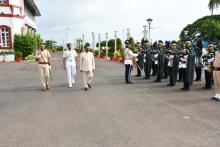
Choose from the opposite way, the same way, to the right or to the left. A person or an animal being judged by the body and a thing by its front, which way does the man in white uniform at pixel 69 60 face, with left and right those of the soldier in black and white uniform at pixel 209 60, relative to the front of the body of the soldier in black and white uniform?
to the left

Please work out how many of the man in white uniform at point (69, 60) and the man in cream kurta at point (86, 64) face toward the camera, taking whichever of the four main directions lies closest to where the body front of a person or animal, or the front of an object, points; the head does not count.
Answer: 2

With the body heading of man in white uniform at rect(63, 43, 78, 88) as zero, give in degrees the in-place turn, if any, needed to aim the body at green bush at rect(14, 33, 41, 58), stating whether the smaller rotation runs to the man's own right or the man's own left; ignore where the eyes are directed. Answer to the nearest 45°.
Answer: approximately 180°

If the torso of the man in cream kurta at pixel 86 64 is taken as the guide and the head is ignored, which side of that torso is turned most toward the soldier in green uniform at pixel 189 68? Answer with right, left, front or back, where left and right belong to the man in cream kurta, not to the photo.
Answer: left

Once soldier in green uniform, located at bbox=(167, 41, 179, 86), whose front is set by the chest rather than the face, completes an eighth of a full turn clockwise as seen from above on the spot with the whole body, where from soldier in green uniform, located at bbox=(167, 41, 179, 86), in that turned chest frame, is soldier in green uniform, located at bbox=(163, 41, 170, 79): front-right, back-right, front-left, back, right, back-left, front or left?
right

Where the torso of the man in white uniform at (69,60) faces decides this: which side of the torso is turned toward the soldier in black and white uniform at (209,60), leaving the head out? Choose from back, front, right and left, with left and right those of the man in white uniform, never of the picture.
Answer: left

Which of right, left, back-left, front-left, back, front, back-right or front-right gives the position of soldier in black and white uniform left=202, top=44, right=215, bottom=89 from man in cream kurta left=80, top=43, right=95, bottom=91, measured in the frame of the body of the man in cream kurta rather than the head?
left

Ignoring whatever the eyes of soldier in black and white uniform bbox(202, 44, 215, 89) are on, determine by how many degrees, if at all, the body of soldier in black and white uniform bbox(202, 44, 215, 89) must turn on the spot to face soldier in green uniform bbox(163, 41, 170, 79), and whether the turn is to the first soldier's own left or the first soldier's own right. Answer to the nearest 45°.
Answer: approximately 90° to the first soldier's own right

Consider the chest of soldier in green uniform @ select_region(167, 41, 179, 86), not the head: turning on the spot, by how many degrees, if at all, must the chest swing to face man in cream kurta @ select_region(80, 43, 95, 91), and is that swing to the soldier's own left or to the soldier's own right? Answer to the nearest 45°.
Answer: approximately 45° to the soldier's own right

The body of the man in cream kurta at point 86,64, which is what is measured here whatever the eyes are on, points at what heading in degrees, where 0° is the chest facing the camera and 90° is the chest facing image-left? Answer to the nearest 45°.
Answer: approximately 0°
